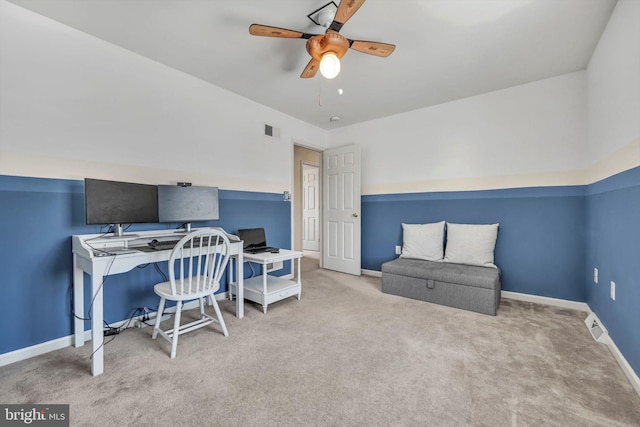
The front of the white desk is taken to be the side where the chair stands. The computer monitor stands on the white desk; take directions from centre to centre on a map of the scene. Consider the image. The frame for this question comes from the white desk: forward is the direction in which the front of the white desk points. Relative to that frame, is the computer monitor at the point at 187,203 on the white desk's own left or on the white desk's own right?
on the white desk's own left

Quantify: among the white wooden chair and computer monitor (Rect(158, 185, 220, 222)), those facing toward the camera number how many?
1

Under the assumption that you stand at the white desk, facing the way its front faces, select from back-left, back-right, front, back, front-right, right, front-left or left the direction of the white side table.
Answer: front-left

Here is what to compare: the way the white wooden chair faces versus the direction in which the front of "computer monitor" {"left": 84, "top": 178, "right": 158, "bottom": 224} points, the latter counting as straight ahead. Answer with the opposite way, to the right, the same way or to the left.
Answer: the opposite way

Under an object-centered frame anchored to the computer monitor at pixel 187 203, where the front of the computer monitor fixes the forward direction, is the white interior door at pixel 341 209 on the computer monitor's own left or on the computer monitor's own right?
on the computer monitor's own left

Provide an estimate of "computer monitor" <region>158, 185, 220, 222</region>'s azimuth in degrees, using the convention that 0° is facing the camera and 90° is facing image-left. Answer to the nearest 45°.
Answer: approximately 0°

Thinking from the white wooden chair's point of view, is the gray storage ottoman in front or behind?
behind

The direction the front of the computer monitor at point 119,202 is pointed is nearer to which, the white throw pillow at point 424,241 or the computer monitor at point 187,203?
the white throw pillow

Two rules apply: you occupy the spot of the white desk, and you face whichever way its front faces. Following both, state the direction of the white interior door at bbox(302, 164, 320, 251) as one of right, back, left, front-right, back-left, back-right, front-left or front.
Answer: left

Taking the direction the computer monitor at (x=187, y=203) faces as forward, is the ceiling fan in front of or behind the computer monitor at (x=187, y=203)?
in front

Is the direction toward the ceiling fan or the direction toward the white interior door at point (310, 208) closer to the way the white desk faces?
the ceiling fan

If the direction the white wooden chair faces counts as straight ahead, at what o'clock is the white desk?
The white desk is roughly at 11 o'clock from the white wooden chair.
